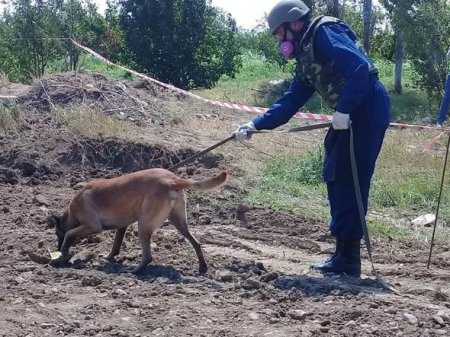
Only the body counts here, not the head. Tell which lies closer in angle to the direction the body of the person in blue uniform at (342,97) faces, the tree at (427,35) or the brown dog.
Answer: the brown dog

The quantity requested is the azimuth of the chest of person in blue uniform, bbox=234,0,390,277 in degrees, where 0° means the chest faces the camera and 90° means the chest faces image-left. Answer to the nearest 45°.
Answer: approximately 90°

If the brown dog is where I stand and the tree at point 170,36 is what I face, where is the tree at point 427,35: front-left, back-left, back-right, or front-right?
front-right

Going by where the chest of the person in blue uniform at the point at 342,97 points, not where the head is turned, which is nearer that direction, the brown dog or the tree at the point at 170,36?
the brown dog

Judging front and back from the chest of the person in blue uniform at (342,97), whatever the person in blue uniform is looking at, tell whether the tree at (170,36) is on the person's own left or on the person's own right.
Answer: on the person's own right

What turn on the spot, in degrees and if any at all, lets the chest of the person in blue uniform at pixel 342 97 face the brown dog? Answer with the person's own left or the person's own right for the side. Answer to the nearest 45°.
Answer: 0° — they already face it

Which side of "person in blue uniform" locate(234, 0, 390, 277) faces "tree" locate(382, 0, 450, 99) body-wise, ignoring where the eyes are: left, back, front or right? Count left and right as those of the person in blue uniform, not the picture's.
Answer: right
